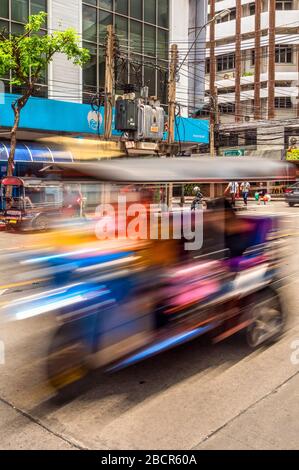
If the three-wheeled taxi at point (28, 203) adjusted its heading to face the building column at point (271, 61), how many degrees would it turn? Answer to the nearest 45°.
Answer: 0° — it already faces it

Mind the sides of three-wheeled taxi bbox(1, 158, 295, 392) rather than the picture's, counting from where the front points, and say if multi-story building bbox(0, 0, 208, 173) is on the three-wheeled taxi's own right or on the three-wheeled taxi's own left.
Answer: on the three-wheeled taxi's own right

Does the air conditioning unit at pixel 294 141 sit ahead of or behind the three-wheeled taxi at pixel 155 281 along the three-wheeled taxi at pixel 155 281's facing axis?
behind

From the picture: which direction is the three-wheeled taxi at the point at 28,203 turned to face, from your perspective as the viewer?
facing away from the viewer and to the right of the viewer

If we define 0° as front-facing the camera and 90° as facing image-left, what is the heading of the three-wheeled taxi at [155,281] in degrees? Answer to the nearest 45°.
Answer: approximately 45°

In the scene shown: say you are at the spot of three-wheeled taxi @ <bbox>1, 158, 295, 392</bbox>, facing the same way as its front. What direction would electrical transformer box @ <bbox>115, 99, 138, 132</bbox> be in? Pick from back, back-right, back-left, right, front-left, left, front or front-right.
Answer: back-right

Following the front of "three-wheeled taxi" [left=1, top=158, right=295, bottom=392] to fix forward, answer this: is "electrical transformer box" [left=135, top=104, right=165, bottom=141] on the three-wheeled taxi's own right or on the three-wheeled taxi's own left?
on the three-wheeled taxi's own right

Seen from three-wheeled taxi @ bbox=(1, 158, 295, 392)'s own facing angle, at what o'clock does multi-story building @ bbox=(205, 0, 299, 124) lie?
The multi-story building is roughly at 5 o'clock from the three-wheeled taxi.

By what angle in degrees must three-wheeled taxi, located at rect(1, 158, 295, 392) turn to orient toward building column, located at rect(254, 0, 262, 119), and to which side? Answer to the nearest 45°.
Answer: approximately 135° to its right

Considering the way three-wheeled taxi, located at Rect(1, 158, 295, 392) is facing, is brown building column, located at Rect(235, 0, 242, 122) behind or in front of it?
behind
